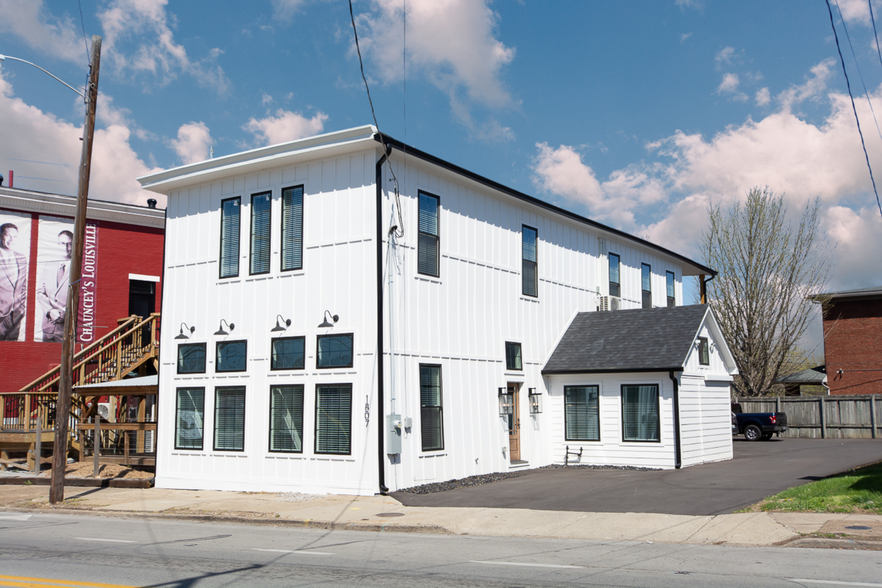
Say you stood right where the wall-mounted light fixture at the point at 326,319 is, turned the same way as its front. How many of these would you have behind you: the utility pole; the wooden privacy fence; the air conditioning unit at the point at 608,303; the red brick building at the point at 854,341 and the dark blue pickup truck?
4

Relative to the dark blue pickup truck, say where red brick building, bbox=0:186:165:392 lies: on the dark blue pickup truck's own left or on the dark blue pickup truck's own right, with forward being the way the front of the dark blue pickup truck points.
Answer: on the dark blue pickup truck's own left

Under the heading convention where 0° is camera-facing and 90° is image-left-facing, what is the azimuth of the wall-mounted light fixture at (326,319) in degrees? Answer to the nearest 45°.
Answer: approximately 45°

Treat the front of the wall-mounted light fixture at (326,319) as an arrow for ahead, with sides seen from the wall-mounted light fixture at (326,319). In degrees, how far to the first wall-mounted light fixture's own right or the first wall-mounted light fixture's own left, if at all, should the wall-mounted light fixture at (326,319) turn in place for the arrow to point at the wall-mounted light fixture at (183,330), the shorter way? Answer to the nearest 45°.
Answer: approximately 90° to the first wall-mounted light fixture's own right

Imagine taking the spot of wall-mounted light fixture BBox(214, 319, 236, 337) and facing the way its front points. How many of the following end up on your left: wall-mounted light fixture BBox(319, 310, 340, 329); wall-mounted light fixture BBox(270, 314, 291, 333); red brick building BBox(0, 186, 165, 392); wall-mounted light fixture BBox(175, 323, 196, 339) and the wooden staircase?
2

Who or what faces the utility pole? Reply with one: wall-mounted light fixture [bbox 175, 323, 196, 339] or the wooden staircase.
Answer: the wall-mounted light fixture

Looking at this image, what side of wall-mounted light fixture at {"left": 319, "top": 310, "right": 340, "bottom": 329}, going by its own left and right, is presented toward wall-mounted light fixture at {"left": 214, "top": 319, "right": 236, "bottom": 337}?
right

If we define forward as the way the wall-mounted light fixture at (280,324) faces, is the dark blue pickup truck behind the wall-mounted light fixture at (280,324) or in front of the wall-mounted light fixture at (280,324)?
behind

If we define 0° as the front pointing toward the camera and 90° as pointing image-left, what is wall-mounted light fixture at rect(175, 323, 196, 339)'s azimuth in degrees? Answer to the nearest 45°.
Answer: approximately 45°

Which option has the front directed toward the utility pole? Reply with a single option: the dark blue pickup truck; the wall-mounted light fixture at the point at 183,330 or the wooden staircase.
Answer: the wall-mounted light fixture
